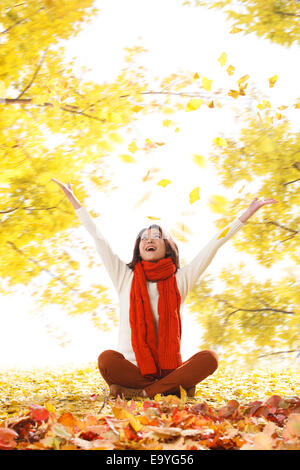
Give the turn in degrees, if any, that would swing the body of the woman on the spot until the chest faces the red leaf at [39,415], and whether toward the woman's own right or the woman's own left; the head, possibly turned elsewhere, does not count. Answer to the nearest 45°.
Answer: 0° — they already face it

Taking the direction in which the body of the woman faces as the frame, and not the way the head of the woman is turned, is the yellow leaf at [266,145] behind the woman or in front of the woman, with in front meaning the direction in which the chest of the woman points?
behind

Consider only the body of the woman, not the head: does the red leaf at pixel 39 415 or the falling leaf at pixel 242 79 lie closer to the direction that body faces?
the red leaf

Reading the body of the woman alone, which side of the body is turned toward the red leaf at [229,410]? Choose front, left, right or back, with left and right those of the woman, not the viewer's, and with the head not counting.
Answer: front

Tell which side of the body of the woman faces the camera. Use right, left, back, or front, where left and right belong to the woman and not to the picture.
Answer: front

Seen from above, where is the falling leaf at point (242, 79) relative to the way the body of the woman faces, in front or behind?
behind
